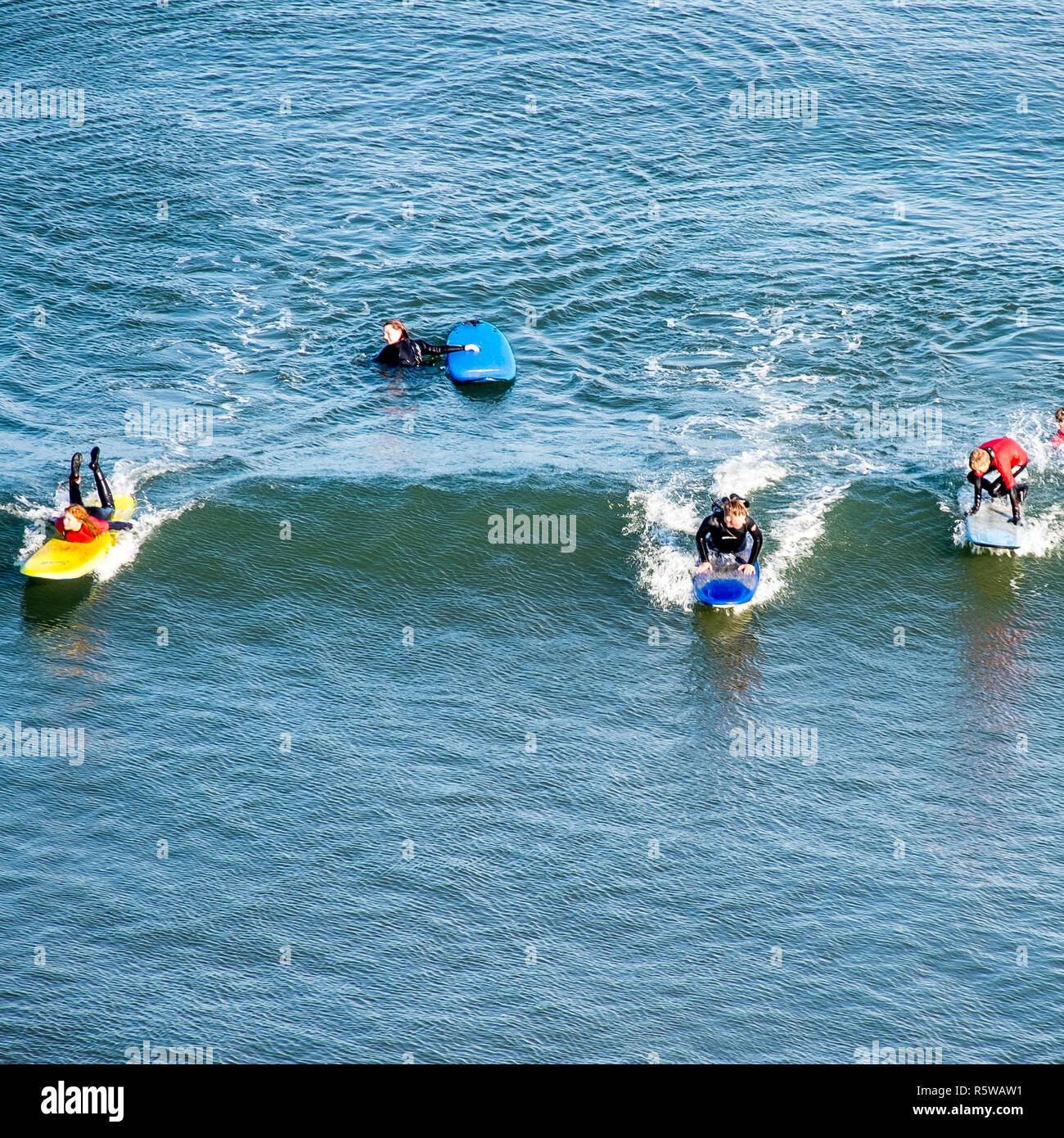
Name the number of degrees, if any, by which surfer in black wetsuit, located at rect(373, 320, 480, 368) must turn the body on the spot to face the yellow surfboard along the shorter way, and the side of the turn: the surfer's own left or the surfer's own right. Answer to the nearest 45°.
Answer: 0° — they already face it

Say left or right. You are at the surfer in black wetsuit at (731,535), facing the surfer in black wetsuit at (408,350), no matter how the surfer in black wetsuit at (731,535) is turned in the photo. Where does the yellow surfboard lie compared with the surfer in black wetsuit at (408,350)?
left

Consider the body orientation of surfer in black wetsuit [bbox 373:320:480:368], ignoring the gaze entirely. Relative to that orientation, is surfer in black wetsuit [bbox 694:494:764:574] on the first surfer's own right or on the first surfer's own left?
on the first surfer's own left

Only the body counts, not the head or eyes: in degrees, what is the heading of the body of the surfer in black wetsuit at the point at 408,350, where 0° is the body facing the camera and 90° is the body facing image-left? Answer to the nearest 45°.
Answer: approximately 45°

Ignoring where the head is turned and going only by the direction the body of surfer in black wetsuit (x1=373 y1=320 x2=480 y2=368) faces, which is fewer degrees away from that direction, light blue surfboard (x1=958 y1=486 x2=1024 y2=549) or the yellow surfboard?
the yellow surfboard
